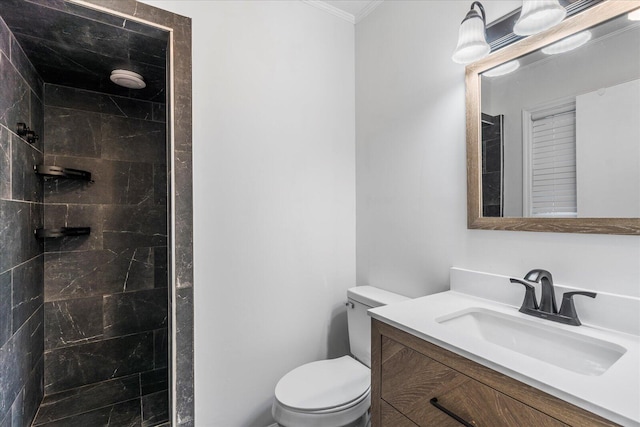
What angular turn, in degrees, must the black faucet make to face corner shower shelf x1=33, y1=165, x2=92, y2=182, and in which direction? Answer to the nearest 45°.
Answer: approximately 45° to its right

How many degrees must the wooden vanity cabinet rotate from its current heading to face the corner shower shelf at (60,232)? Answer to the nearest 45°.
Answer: approximately 45° to its right

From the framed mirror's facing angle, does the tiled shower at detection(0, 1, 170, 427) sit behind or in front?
in front

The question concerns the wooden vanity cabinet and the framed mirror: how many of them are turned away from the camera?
0

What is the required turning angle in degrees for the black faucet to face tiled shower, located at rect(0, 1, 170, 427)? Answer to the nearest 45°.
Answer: approximately 45° to its right

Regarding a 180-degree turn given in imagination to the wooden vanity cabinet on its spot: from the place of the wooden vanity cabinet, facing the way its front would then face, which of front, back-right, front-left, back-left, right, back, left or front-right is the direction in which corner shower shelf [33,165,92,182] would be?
back-left

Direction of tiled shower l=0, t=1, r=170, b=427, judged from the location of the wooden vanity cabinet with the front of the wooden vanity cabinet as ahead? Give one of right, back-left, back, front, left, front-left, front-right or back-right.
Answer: front-right

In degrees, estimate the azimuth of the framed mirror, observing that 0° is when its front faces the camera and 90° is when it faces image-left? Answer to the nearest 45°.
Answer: approximately 45°

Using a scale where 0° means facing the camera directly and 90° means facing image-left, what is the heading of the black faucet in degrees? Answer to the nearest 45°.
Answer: approximately 45°
